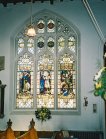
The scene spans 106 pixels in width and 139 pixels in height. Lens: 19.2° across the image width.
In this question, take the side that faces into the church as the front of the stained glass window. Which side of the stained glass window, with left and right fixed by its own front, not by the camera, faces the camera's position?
front

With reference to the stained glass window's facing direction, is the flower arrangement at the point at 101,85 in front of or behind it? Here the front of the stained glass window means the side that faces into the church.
in front
